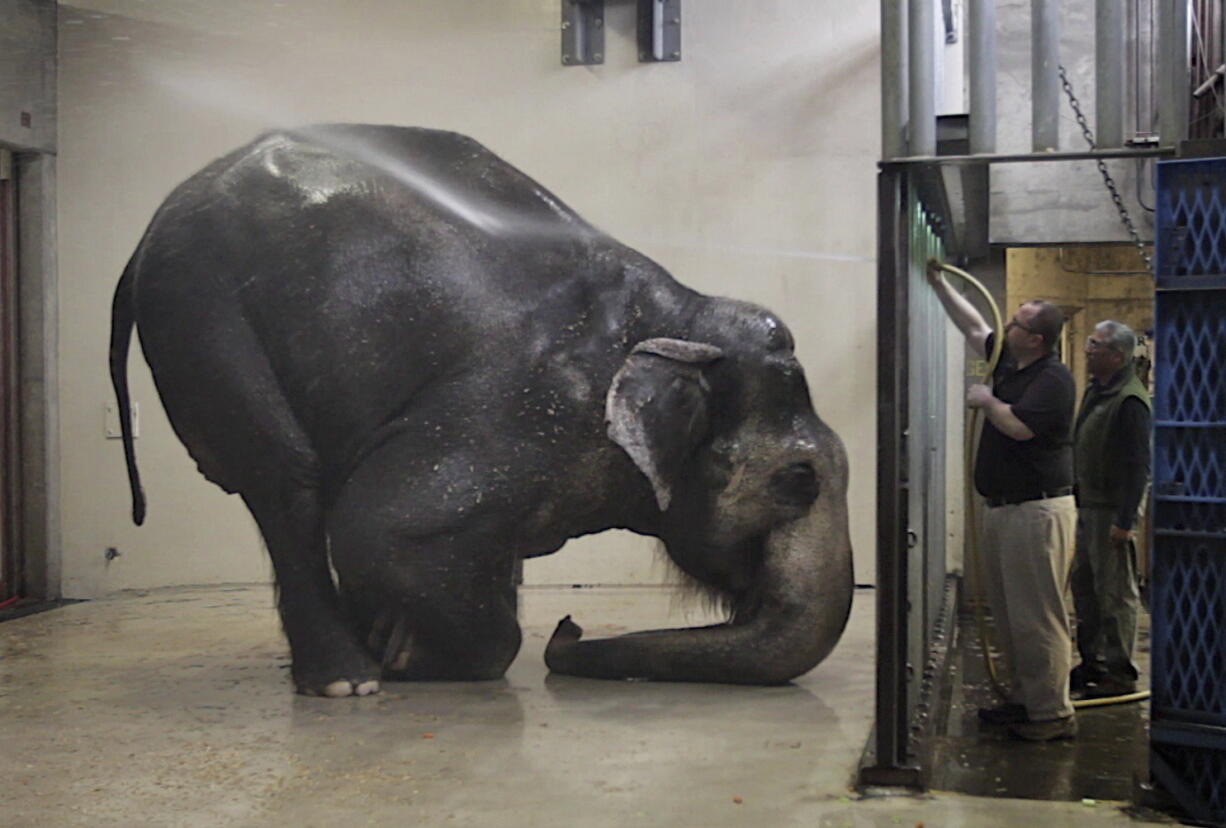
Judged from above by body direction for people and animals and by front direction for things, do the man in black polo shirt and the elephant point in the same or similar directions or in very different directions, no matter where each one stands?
very different directions

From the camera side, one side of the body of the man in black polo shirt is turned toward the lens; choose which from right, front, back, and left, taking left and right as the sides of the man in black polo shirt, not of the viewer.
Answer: left

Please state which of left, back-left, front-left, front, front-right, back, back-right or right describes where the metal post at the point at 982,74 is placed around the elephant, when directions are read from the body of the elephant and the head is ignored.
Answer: front-right

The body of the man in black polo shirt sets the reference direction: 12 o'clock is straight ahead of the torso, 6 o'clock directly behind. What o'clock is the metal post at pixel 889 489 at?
The metal post is roughly at 10 o'clock from the man in black polo shirt.

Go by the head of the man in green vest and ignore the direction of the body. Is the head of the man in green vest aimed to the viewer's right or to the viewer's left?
to the viewer's left

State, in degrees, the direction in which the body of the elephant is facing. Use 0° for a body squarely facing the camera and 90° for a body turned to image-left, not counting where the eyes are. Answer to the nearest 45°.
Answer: approximately 270°

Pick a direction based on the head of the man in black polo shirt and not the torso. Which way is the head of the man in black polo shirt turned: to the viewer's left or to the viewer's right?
to the viewer's left

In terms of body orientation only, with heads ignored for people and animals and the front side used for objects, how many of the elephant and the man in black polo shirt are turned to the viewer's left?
1

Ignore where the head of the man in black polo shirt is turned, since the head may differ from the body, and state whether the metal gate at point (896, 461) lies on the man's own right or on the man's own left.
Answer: on the man's own left
